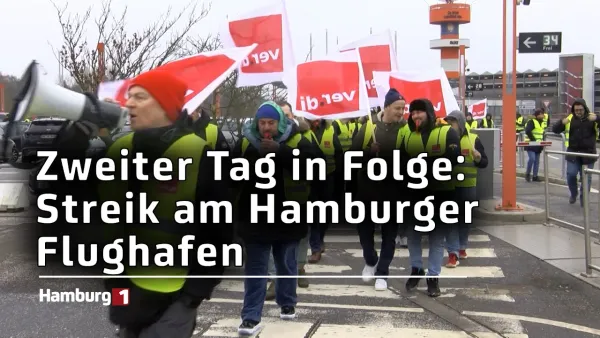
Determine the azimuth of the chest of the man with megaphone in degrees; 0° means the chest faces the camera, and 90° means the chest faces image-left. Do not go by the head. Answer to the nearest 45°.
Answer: approximately 45°

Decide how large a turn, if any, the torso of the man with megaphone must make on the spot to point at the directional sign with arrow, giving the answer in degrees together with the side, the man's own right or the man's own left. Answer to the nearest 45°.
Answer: approximately 180°

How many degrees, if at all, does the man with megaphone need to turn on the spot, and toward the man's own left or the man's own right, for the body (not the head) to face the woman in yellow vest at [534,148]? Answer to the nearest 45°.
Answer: approximately 180°

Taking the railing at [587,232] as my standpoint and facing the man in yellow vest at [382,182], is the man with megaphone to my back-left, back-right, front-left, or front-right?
front-left

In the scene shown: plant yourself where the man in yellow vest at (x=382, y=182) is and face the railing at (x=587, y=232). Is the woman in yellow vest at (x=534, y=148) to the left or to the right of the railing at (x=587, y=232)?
left

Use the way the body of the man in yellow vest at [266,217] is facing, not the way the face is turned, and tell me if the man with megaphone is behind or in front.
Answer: in front

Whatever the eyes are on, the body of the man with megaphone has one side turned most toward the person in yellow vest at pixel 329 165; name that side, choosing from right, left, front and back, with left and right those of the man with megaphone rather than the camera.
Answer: back

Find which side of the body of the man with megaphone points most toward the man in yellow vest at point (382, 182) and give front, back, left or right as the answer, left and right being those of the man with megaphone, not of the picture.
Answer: back

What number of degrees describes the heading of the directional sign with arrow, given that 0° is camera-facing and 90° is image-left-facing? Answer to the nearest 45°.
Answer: approximately 0°

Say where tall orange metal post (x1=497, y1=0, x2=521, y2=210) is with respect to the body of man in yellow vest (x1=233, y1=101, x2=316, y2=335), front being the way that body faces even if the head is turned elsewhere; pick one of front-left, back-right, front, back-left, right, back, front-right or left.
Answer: back-left

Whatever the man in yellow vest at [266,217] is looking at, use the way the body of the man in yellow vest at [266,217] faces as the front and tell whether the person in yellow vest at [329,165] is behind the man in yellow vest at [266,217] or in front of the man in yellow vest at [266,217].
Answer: behind

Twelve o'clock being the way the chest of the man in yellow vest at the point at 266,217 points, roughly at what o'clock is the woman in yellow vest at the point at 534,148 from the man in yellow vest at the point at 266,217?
the woman in yellow vest at the point at 534,148 is roughly at 7 o'clock from the man in yellow vest at the point at 266,217.

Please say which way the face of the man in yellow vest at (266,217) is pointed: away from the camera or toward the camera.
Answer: toward the camera

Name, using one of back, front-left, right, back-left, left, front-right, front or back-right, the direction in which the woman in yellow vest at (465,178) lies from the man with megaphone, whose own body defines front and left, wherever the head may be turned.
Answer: back

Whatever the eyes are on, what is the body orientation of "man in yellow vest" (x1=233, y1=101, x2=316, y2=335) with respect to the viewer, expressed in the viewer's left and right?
facing the viewer

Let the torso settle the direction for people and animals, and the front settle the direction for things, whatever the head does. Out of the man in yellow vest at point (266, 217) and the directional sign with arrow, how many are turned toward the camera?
2
